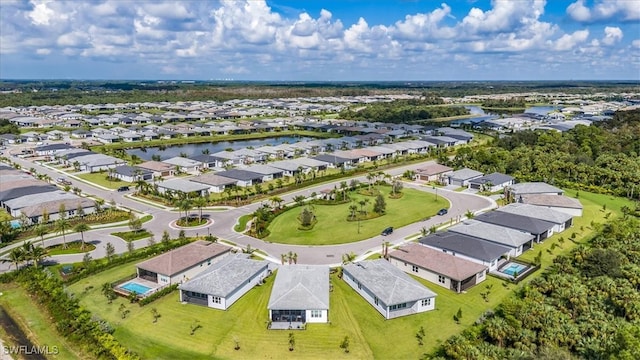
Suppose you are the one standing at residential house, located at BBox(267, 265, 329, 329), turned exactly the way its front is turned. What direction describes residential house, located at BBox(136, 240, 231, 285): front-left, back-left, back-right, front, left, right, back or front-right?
front-left

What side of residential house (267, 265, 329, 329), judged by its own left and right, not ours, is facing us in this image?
back

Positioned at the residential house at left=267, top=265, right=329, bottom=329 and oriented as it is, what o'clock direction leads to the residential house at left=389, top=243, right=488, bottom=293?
the residential house at left=389, top=243, right=488, bottom=293 is roughly at 2 o'clock from the residential house at left=267, top=265, right=329, bottom=329.

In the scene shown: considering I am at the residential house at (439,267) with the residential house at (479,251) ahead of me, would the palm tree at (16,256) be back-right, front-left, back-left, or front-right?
back-left

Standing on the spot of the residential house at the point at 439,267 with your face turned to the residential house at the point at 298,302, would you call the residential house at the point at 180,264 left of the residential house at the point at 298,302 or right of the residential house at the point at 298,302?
right

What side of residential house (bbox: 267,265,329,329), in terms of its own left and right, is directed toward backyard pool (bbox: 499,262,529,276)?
right

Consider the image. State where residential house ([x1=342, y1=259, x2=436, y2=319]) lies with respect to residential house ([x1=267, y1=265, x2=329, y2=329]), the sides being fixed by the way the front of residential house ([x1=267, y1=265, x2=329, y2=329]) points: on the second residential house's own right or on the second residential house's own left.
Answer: on the second residential house's own right

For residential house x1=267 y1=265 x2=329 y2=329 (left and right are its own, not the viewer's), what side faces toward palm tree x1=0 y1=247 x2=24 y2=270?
left
